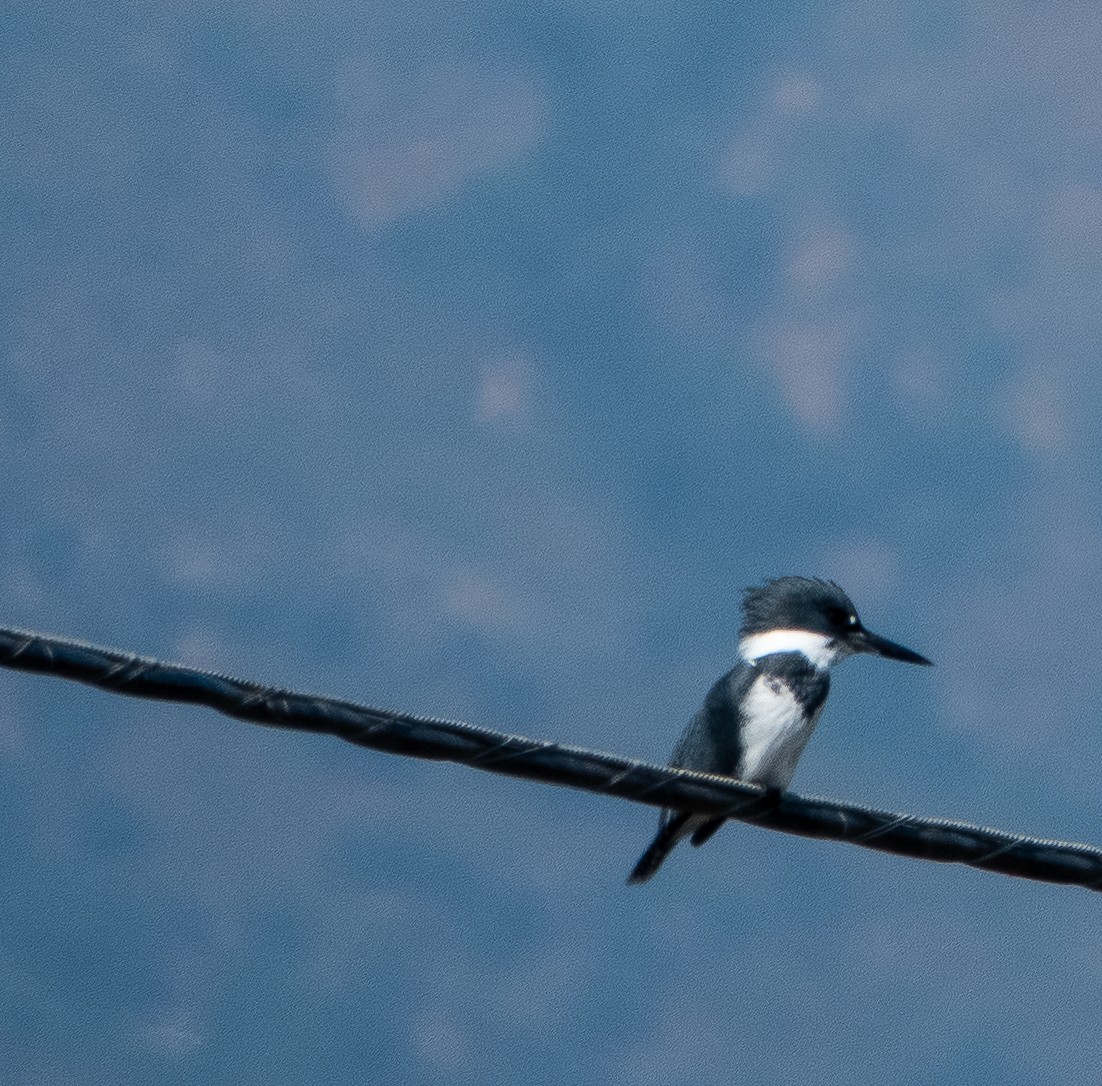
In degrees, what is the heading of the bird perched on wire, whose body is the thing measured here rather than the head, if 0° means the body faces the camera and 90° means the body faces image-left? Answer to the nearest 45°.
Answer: approximately 315°
